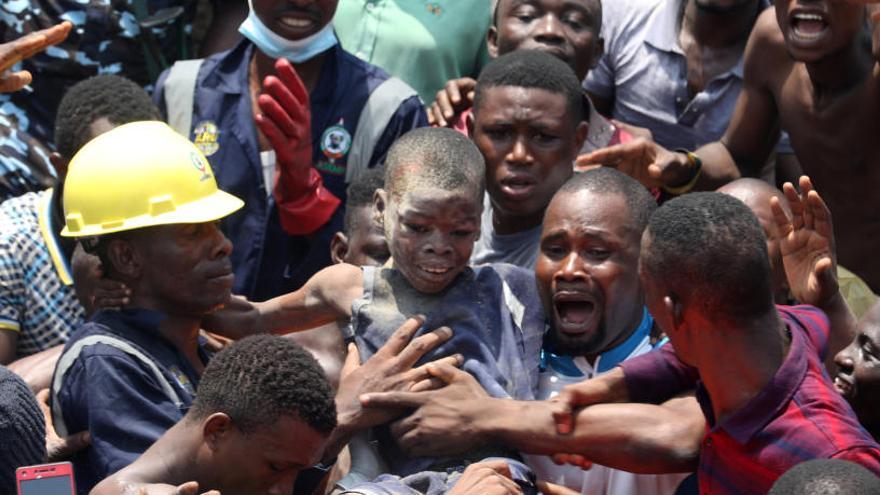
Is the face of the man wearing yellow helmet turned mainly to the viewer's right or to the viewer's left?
to the viewer's right

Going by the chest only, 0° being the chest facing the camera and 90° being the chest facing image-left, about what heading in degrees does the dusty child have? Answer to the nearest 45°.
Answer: approximately 0°
